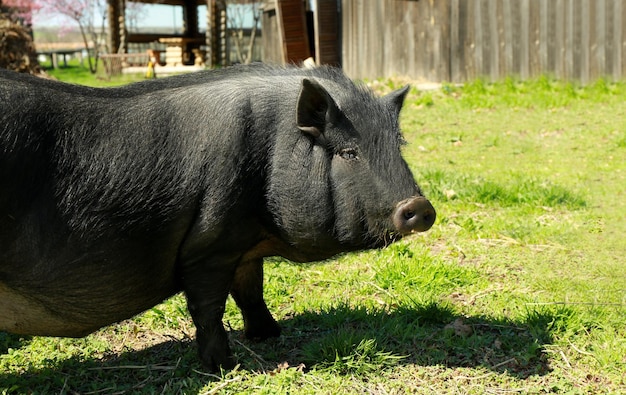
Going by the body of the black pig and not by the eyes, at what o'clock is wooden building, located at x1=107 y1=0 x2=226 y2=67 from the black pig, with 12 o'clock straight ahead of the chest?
The wooden building is roughly at 9 o'clock from the black pig.

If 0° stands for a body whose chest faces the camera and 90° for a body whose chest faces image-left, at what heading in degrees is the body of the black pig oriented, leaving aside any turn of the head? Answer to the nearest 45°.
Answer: approximately 270°

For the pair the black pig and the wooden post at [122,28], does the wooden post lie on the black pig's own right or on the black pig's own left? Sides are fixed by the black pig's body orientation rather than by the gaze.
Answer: on the black pig's own left

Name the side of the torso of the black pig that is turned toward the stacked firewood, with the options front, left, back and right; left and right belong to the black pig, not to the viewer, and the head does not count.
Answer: left
